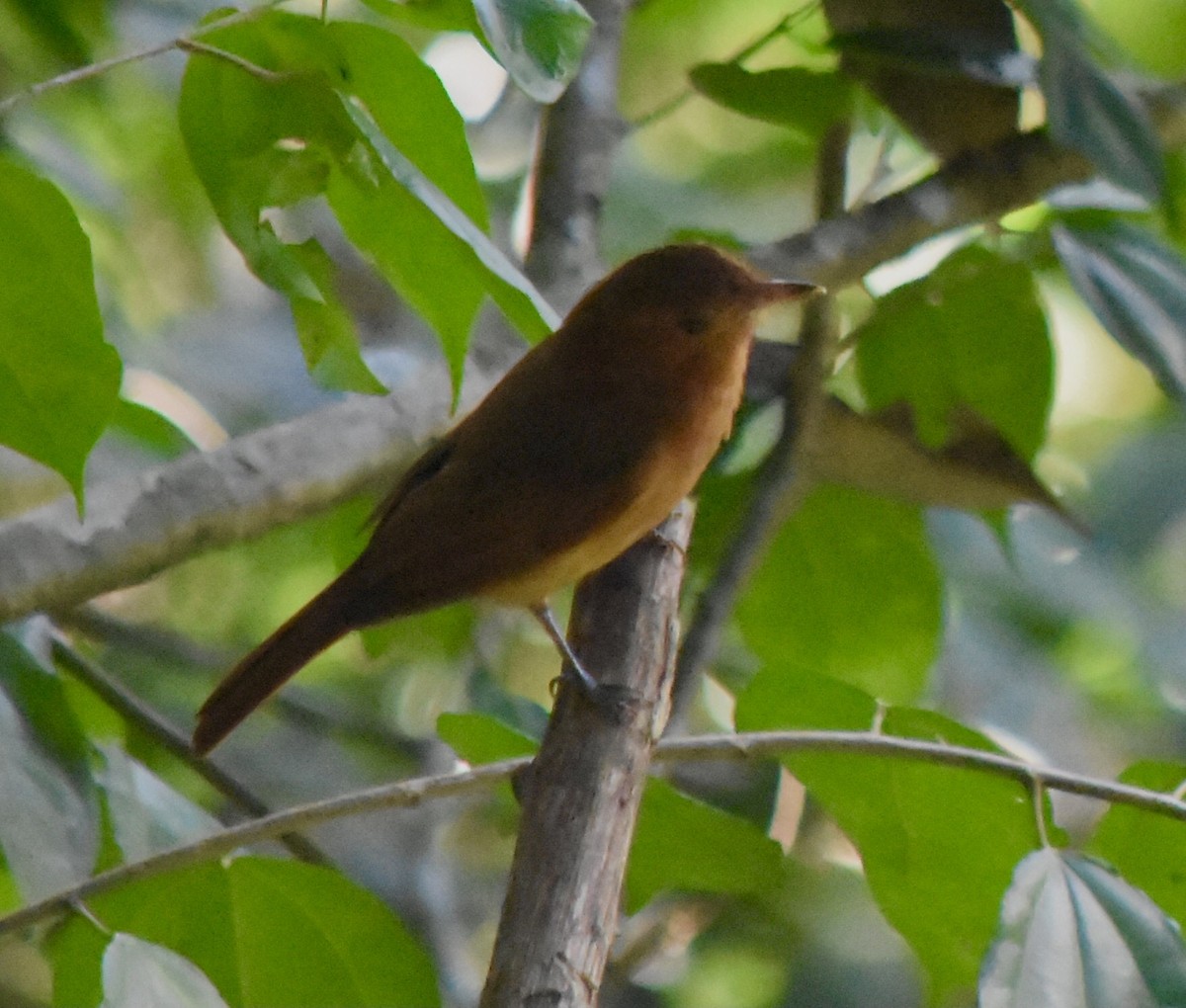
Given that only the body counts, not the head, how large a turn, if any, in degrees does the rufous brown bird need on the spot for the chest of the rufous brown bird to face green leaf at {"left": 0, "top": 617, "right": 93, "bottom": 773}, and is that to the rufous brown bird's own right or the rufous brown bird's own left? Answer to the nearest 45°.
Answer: approximately 135° to the rufous brown bird's own right

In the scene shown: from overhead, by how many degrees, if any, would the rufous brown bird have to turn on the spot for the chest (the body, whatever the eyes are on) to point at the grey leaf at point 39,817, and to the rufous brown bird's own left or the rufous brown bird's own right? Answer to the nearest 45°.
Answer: approximately 135° to the rufous brown bird's own right

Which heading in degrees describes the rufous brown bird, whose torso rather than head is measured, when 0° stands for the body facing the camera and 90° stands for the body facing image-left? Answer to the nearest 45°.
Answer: approximately 270°

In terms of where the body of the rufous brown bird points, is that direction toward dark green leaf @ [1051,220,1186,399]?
yes
